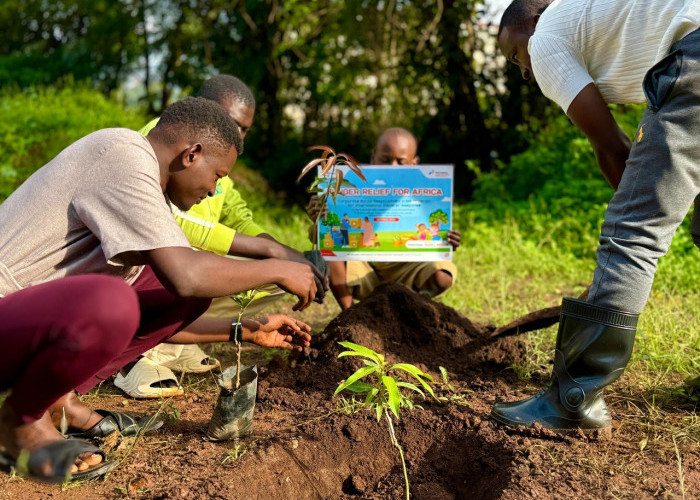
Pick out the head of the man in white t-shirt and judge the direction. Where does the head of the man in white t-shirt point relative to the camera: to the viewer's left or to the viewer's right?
to the viewer's left

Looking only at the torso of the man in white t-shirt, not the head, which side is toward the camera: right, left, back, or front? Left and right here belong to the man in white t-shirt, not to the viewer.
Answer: left
